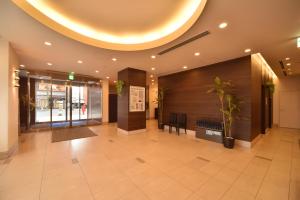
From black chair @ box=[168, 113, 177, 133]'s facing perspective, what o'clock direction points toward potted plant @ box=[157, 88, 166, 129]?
The potted plant is roughly at 3 o'clock from the black chair.

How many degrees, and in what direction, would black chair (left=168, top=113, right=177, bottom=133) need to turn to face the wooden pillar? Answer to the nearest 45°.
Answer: approximately 45° to its right

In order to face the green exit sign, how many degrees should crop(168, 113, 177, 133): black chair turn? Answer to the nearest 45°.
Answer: approximately 45° to its right

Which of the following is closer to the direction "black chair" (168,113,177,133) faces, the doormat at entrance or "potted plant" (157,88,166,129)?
the doormat at entrance

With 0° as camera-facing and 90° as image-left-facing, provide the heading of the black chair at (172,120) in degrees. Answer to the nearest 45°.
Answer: approximately 45°

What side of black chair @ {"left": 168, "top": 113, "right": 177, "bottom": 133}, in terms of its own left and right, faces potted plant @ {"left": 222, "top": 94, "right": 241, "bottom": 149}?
left
